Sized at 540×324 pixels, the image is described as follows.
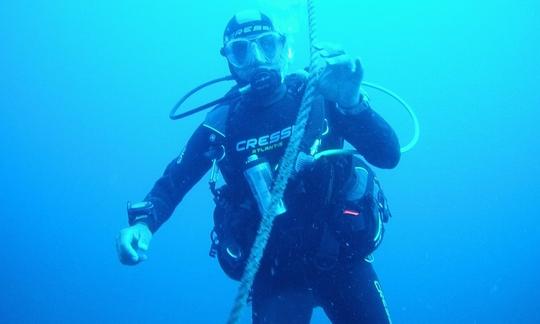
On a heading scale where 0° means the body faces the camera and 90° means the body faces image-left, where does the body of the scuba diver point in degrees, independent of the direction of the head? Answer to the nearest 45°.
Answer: approximately 0°
